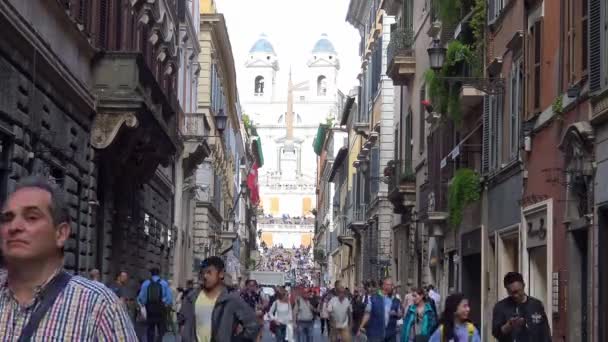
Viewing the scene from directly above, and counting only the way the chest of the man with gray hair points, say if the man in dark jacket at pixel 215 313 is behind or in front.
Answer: behind

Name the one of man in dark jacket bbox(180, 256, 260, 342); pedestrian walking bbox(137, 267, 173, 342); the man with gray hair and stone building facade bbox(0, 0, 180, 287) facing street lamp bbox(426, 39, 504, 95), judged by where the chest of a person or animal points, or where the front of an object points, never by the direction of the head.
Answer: the stone building facade

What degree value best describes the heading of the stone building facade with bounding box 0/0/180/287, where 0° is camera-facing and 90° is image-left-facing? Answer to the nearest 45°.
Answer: approximately 270°

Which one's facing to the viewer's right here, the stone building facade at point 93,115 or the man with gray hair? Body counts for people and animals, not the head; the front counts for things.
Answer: the stone building facade

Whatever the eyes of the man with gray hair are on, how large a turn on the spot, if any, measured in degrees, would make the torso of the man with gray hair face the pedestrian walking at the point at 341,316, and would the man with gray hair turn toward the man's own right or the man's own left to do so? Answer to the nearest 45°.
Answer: approximately 135° to the man's own right

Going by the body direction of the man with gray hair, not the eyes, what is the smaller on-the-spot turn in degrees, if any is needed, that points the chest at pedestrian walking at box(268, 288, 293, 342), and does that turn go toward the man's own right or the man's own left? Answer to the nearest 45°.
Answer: approximately 135° to the man's own right

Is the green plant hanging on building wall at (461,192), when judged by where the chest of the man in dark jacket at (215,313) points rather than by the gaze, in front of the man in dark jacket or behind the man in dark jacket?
behind

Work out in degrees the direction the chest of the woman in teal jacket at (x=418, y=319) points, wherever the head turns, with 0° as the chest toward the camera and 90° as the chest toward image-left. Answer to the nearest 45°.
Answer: approximately 45°

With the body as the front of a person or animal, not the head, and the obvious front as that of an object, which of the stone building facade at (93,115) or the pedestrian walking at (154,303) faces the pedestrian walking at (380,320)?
the stone building facade

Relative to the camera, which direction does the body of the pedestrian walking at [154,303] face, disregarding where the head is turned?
away from the camera

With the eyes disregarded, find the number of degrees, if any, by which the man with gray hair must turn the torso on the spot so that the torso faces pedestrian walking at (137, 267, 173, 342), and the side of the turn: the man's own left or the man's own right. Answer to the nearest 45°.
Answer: approximately 135° to the man's own right
